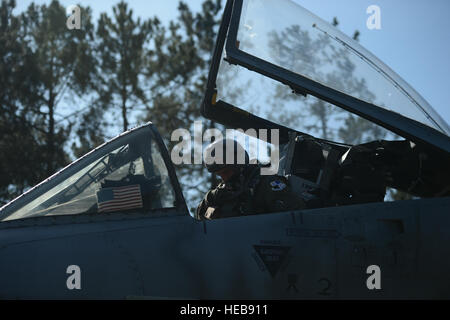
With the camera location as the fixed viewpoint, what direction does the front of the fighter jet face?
facing to the left of the viewer

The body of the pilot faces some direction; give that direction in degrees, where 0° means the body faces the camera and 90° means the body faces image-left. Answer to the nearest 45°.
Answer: approximately 45°
